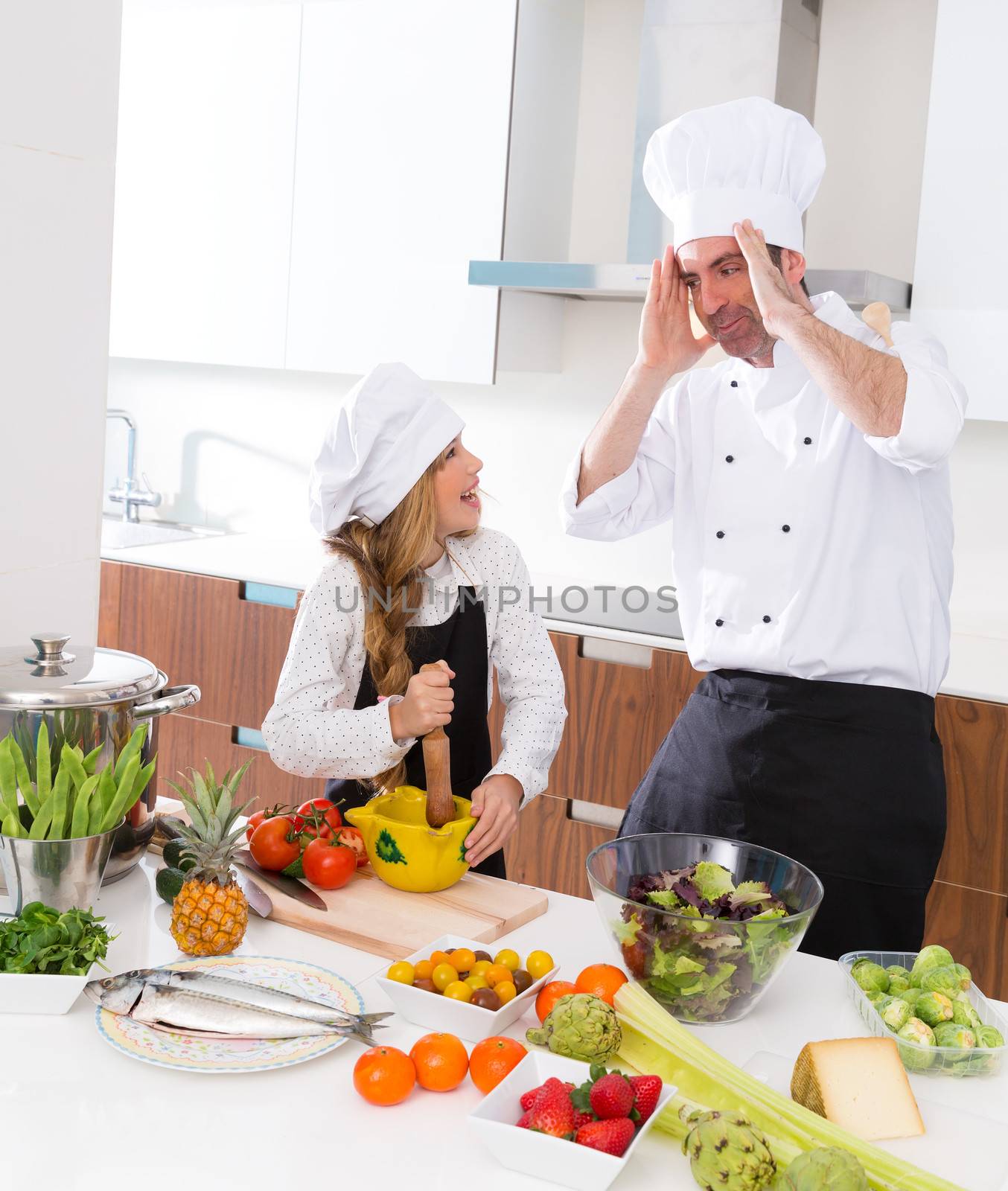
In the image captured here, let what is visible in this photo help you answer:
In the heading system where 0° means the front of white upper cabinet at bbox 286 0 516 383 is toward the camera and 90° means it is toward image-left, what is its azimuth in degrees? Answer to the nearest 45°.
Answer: approximately 0°

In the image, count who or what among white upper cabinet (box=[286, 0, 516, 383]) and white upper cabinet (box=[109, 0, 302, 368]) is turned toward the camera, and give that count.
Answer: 2

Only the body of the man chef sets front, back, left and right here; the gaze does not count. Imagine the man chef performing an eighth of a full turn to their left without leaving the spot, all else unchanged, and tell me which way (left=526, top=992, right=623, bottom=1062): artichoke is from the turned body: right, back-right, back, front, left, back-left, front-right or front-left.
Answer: front

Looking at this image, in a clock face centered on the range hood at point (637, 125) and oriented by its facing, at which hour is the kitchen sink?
The kitchen sink is roughly at 4 o'clock from the range hood.

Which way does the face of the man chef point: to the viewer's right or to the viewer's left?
to the viewer's left

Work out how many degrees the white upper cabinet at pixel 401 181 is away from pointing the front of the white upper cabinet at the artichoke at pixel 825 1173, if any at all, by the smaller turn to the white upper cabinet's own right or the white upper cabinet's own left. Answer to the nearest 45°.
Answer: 0° — it already faces it

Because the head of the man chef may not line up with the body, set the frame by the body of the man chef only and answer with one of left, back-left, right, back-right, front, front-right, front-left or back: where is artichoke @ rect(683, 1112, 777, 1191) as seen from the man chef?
front-left

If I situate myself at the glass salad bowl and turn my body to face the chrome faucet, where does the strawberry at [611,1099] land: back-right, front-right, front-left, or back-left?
back-left

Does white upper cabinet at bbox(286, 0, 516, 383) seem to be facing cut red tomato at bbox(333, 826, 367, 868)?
yes

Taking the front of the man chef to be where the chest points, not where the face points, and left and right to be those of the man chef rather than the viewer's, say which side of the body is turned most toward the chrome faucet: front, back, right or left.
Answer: right

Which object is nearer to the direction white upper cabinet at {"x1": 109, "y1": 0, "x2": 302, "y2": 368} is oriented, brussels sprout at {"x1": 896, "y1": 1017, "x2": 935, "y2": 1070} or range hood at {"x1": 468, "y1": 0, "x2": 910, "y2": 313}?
the brussels sprout
